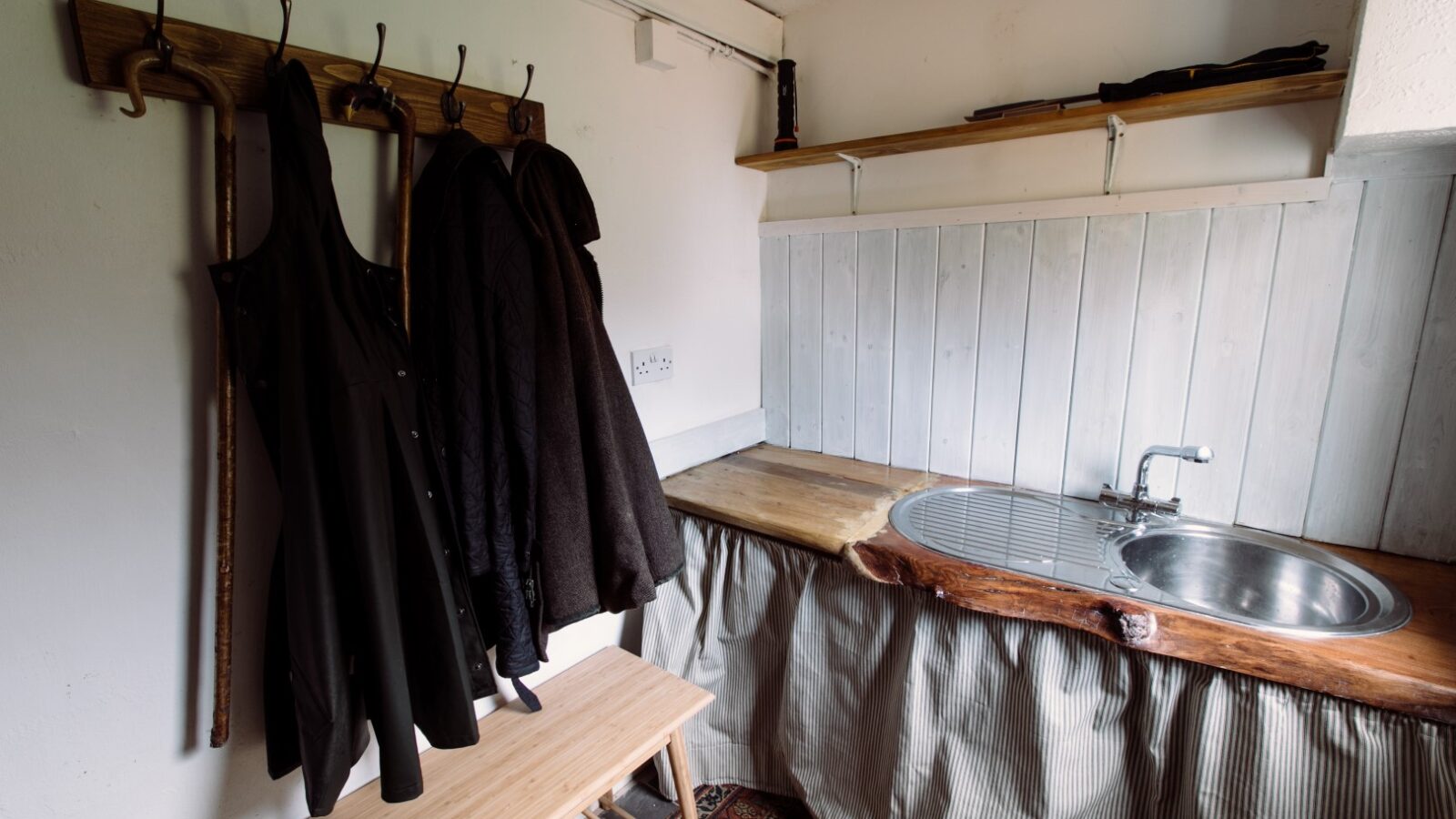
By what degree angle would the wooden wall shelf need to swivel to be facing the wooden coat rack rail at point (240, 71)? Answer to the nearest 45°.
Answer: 0° — it already faces it

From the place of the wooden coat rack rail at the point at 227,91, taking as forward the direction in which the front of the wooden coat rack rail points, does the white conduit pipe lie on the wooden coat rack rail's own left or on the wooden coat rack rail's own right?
on the wooden coat rack rail's own left

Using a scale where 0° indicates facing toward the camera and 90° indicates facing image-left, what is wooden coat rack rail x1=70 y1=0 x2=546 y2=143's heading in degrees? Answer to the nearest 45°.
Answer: approximately 315°

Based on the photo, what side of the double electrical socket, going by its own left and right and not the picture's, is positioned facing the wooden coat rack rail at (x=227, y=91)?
right

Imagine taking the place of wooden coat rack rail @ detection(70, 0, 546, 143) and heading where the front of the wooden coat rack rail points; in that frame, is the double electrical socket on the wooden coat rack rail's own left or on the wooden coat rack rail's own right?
on the wooden coat rack rail's own left
